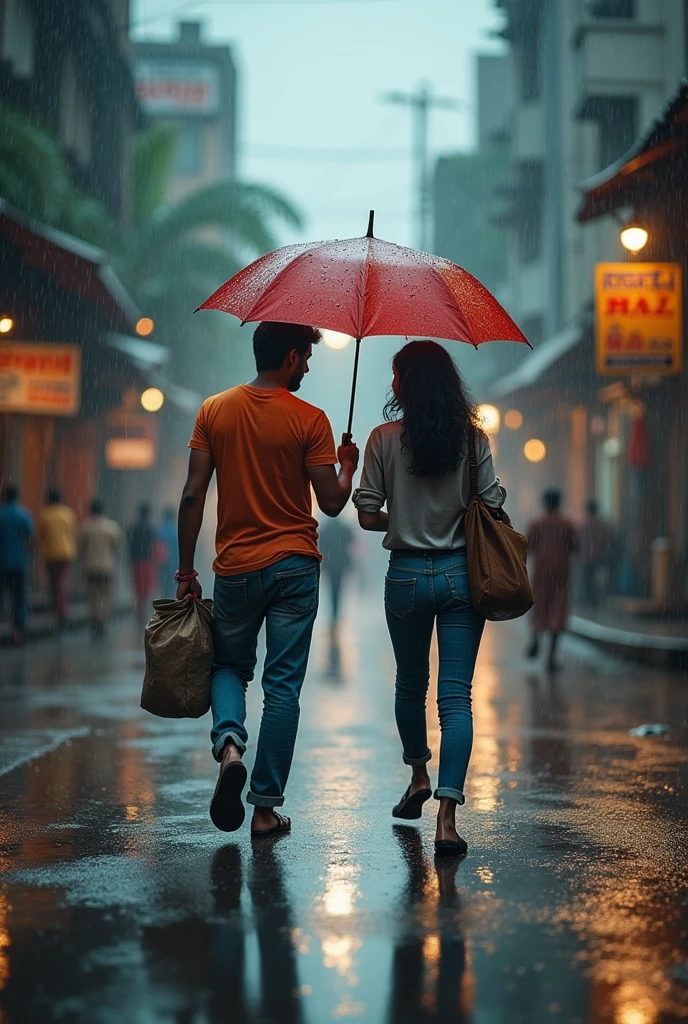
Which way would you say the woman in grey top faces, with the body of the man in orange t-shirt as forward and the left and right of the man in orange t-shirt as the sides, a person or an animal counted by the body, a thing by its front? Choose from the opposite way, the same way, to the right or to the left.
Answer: the same way

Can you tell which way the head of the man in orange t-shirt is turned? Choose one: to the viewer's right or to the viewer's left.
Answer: to the viewer's right

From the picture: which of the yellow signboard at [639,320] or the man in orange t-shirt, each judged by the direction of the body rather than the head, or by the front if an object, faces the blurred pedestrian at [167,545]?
the man in orange t-shirt

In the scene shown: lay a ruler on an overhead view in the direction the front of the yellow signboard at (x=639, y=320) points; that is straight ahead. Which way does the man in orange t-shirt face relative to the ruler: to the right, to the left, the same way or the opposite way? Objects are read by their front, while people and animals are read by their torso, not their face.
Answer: the opposite way

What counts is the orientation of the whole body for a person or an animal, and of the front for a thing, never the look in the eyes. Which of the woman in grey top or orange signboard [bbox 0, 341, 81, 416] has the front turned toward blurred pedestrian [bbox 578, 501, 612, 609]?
the woman in grey top

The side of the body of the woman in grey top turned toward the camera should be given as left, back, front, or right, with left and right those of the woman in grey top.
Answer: back

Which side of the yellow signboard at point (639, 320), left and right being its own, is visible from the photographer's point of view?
front

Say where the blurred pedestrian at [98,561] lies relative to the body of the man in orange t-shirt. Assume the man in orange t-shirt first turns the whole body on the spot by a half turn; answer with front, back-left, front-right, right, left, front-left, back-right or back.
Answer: back

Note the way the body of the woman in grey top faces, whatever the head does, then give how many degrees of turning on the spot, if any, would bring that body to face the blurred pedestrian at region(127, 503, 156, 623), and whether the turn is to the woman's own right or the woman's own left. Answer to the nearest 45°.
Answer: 0° — they already face them

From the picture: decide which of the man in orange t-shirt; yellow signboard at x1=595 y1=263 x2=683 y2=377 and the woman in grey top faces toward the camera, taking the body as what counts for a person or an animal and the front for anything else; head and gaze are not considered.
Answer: the yellow signboard

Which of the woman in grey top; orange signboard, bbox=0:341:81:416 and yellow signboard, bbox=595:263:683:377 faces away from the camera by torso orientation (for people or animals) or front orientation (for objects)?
the woman in grey top

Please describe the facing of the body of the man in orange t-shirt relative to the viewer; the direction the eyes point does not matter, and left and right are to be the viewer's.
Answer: facing away from the viewer

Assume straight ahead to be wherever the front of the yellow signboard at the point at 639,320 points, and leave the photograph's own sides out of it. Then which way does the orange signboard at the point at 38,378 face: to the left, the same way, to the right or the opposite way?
the same way

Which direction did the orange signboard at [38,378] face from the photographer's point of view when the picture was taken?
facing the viewer

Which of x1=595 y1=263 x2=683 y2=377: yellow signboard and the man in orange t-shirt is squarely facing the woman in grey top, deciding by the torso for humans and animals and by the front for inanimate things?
the yellow signboard

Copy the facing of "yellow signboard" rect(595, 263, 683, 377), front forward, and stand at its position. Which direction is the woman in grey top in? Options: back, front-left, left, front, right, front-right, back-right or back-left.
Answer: front

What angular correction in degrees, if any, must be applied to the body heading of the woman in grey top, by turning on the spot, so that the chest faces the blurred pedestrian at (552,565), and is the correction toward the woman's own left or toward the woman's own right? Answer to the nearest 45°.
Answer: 0° — they already face them
